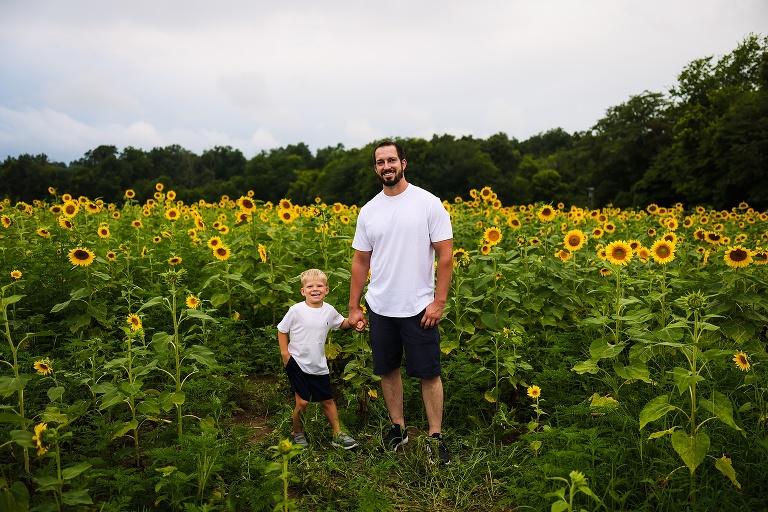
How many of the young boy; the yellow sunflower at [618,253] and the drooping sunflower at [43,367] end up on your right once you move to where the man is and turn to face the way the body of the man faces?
2

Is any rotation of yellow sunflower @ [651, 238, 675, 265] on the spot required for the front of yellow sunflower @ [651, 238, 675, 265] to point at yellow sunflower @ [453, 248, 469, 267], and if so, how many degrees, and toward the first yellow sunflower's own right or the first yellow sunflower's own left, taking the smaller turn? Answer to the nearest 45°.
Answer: approximately 90° to the first yellow sunflower's own right

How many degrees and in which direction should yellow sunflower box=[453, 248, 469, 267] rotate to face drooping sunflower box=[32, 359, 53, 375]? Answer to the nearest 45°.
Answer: approximately 45° to its right

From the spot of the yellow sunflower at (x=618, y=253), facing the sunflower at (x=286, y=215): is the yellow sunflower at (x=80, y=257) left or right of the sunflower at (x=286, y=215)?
left

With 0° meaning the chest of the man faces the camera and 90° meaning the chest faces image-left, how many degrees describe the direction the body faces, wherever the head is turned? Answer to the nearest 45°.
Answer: approximately 0°

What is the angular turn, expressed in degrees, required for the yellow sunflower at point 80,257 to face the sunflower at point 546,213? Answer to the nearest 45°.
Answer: approximately 90° to its left

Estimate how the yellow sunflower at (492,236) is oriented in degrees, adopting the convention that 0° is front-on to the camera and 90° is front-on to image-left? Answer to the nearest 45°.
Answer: approximately 0°

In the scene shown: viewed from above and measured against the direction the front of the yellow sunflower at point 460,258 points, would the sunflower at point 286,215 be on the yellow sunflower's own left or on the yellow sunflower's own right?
on the yellow sunflower's own right

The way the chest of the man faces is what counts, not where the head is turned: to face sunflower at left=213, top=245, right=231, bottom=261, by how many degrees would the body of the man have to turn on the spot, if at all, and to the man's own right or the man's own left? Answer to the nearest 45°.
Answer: approximately 135° to the man's own right

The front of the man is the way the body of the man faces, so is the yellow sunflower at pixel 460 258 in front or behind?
behind
